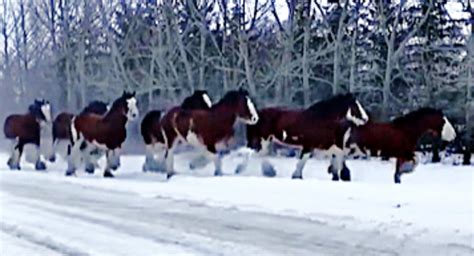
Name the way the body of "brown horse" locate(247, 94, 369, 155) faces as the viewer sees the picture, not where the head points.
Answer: to the viewer's right

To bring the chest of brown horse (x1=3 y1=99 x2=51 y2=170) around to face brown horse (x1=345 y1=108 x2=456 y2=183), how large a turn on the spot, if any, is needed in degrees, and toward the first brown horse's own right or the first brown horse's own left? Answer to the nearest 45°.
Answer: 0° — it already faces it

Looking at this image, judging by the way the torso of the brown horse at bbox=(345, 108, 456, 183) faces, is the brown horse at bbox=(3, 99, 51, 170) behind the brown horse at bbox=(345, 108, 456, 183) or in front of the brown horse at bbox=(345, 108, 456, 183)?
behind

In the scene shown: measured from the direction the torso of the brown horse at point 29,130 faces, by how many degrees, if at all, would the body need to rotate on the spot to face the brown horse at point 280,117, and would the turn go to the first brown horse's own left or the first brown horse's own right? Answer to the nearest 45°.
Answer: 0° — it already faces it

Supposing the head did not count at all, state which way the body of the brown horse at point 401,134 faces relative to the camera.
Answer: to the viewer's right

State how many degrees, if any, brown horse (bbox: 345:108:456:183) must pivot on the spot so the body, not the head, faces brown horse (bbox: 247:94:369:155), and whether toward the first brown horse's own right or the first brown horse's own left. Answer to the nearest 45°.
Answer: approximately 180°

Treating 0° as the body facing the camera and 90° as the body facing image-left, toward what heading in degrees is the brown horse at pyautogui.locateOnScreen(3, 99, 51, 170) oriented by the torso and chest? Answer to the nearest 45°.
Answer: approximately 315°

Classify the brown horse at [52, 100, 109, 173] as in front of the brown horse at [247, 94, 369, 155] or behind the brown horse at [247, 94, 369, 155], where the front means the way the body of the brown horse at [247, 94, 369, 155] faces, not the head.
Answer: behind

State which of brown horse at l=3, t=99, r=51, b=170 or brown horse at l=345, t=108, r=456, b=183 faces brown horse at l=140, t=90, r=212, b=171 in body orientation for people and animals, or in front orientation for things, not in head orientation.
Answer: brown horse at l=3, t=99, r=51, b=170

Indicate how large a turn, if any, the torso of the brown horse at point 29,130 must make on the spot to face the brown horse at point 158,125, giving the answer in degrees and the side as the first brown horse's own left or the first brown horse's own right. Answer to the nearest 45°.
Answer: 0° — it already faces it

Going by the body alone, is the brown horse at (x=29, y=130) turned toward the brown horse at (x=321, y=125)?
yes
